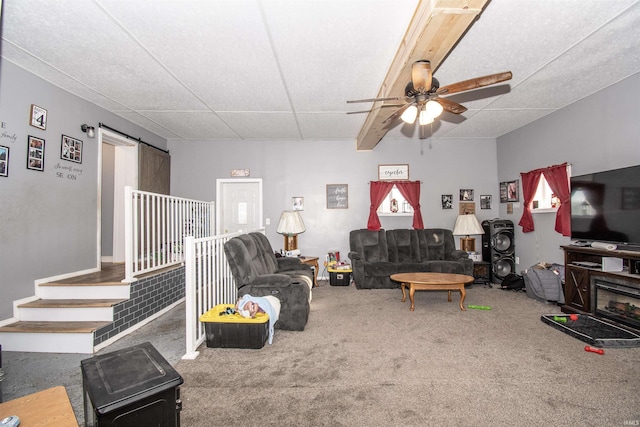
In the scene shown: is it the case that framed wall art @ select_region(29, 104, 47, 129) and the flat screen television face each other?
yes

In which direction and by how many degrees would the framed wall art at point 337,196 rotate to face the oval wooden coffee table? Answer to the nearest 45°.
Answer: approximately 45° to its left

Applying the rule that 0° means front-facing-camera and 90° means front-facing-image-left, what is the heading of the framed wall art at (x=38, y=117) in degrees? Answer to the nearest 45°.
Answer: approximately 315°

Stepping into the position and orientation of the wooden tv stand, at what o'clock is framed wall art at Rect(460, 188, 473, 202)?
The framed wall art is roughly at 3 o'clock from the wooden tv stand.

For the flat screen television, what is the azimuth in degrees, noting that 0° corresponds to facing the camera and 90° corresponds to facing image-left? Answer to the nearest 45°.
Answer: approximately 45°

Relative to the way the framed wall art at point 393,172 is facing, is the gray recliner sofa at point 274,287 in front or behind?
in front

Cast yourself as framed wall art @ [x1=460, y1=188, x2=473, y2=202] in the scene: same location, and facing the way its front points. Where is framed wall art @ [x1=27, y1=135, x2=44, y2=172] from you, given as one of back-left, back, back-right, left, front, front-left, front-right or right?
front-right

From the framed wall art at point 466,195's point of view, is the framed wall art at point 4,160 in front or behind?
in front

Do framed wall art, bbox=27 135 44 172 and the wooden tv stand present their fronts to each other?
yes

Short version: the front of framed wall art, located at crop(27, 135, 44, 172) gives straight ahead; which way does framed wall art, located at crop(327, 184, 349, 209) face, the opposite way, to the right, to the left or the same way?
to the right

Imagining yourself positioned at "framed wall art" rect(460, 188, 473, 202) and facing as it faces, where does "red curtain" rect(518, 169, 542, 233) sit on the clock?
The red curtain is roughly at 10 o'clock from the framed wall art.

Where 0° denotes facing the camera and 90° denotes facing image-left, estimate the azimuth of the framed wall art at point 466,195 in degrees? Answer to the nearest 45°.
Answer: approximately 0°

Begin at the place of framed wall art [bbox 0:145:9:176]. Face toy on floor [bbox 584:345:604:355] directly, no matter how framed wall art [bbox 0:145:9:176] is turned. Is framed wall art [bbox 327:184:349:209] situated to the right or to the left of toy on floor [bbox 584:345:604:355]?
left

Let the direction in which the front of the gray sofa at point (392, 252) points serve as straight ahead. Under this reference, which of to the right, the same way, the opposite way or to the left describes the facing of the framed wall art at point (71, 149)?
to the left

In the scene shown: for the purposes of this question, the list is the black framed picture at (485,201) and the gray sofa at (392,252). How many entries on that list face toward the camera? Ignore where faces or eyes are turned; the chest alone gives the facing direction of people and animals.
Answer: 2

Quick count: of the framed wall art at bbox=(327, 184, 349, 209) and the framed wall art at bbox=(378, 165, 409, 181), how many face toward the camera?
2
